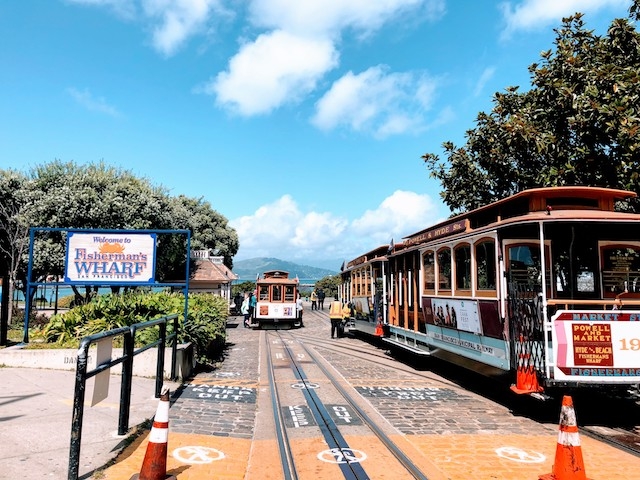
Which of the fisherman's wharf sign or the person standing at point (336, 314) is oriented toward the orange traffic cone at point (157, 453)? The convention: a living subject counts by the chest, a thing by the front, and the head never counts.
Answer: the fisherman's wharf sign

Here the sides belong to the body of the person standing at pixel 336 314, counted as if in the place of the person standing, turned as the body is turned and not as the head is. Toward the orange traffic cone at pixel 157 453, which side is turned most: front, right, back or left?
back

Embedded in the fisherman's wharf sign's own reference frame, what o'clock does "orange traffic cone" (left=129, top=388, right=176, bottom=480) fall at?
The orange traffic cone is roughly at 12 o'clock from the fisherman's wharf sign.

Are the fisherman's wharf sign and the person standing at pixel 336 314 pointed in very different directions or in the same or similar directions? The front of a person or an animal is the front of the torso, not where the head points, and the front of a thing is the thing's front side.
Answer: very different directions

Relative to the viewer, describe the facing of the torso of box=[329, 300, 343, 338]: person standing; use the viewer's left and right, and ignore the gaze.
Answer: facing away from the viewer

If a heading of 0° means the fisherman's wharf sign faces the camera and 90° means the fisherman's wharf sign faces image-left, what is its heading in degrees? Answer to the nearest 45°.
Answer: approximately 0°

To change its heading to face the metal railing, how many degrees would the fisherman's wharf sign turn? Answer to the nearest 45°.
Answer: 0° — it already faces it

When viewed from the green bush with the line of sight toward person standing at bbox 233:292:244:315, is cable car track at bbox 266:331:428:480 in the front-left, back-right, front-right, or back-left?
back-right
